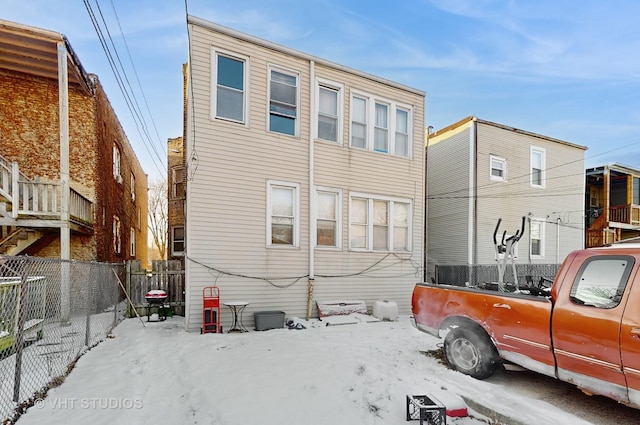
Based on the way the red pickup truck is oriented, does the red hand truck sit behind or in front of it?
behind

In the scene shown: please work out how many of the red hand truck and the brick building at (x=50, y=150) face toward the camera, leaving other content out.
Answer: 1

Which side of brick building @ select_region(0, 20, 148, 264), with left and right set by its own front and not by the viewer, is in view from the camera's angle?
back

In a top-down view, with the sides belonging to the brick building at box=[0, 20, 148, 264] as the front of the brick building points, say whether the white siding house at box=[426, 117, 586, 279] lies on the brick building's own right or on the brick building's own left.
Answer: on the brick building's own right

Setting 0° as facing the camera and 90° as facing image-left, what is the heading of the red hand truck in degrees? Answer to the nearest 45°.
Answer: approximately 0°

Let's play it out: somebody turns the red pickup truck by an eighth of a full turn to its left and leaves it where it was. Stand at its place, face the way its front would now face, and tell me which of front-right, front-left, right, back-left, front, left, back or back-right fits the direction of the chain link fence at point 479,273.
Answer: left

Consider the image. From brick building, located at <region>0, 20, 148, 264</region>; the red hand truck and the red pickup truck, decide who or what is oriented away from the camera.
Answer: the brick building

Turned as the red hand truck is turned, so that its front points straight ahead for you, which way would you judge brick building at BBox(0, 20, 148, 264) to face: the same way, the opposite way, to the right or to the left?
the opposite way
